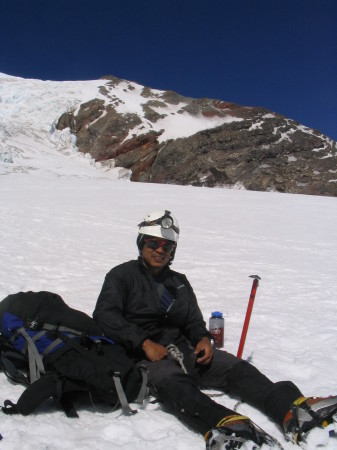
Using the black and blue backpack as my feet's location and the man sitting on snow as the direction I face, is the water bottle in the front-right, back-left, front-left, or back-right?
front-left

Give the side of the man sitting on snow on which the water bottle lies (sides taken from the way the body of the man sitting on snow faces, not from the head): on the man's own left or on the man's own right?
on the man's own left

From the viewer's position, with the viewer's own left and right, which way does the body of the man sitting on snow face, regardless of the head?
facing the viewer and to the right of the viewer

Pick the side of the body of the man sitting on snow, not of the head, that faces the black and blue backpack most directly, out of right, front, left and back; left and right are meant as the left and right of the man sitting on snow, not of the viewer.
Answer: right

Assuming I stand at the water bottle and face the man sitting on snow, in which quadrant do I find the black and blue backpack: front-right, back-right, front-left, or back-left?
front-right

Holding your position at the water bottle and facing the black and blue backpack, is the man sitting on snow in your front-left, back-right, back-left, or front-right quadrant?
front-left
